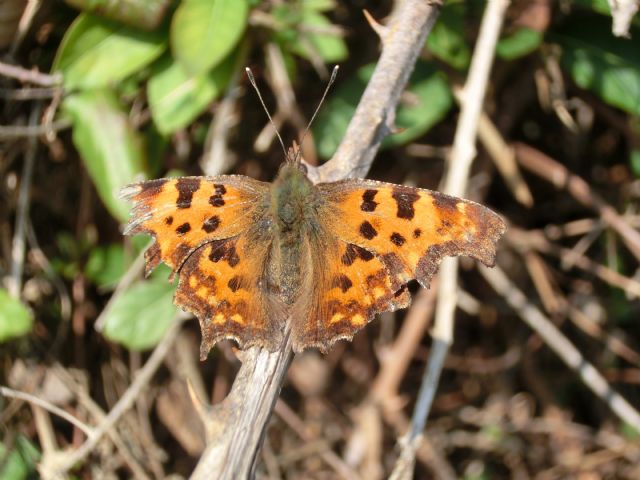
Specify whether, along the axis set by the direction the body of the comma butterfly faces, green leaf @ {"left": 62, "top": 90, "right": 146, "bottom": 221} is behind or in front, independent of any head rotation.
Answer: in front

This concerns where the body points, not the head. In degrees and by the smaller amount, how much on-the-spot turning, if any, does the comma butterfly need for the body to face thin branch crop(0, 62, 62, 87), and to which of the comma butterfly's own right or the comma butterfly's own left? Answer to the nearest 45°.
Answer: approximately 45° to the comma butterfly's own left

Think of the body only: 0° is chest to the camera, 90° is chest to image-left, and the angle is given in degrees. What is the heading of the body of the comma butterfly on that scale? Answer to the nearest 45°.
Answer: approximately 180°

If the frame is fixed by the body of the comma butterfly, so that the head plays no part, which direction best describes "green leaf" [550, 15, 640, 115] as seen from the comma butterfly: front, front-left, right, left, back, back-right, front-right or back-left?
front-right

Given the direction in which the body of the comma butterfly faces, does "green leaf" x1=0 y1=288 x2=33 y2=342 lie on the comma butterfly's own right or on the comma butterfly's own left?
on the comma butterfly's own left

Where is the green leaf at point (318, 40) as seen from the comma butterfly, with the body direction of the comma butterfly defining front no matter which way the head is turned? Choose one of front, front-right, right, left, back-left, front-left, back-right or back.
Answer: front

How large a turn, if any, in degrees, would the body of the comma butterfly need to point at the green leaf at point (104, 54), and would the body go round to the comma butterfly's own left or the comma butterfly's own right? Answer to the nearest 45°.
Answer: approximately 45° to the comma butterfly's own left

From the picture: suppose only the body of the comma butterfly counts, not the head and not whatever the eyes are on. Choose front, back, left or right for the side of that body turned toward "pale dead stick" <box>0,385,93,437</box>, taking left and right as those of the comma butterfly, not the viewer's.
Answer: left

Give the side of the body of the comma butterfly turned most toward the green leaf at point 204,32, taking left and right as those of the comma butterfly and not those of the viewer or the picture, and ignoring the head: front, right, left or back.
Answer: front

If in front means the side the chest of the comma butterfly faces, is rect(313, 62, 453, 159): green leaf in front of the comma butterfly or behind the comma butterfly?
in front
